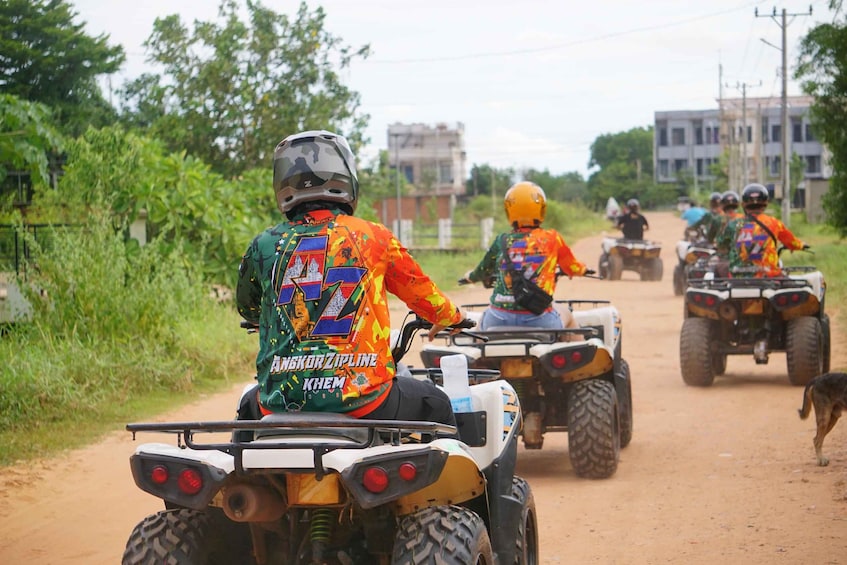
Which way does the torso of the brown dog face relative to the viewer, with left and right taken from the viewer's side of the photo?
facing to the right of the viewer

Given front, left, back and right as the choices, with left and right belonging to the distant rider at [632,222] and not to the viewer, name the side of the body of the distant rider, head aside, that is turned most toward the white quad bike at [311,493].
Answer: back

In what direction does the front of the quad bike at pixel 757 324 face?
away from the camera

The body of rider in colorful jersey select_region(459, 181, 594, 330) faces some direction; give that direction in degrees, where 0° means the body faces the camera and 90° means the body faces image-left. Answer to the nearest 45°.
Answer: approximately 180°

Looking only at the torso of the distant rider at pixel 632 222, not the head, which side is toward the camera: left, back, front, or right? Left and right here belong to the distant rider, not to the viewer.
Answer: back

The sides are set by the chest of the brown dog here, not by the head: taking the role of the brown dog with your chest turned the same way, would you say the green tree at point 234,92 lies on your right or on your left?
on your left

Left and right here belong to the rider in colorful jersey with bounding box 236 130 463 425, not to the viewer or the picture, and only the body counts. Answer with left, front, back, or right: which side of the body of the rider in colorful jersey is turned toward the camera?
back

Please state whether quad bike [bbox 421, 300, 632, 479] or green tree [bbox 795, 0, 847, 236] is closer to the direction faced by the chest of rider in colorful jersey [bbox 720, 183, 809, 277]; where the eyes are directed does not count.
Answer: the green tree

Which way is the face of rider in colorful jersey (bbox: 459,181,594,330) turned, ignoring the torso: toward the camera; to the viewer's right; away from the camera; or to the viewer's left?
away from the camera

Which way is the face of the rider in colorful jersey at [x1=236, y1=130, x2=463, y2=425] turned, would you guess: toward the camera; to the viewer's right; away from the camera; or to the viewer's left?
away from the camera

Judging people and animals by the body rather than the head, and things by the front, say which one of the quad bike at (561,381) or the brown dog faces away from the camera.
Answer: the quad bike

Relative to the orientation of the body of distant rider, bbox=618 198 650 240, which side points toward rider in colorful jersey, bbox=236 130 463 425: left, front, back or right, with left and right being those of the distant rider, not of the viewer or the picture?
back

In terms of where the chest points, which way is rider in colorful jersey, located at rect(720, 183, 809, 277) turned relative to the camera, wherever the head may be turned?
away from the camera

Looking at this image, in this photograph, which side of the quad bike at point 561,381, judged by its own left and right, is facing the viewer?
back
